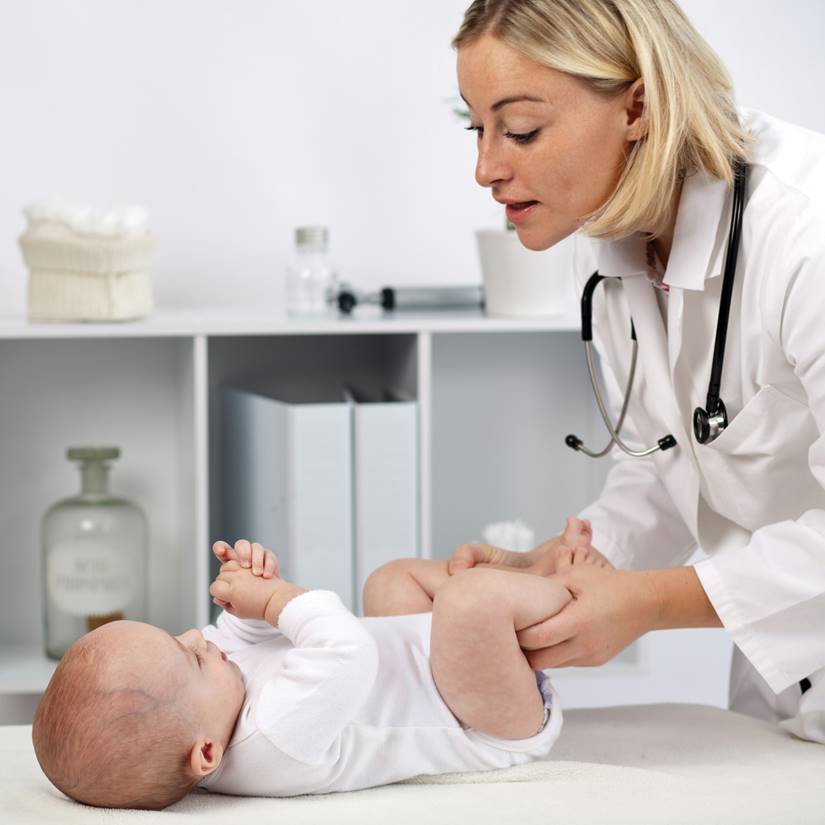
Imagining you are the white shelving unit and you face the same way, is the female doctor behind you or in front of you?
in front

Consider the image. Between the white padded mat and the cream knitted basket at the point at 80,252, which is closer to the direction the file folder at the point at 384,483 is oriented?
the white padded mat

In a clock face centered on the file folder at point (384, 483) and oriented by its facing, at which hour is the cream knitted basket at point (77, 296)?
The cream knitted basket is roughly at 3 o'clock from the file folder.

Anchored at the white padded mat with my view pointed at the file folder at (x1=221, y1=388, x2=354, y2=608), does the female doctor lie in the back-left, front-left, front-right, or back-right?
front-right

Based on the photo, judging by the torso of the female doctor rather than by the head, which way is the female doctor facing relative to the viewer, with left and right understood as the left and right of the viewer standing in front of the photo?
facing the viewer and to the left of the viewer

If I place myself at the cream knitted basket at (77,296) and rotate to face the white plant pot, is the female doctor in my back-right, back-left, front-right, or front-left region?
front-right

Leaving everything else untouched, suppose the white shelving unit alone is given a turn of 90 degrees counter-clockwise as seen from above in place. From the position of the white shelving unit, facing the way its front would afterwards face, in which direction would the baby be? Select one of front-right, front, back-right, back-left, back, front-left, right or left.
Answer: right

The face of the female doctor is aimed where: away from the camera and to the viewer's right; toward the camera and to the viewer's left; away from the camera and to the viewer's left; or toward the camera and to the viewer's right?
toward the camera and to the viewer's left

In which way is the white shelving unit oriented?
toward the camera

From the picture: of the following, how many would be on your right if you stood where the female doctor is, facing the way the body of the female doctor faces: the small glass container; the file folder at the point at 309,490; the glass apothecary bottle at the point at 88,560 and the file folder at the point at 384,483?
4

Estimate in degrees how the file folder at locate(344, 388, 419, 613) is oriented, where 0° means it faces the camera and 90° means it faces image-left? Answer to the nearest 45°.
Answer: approximately 0°

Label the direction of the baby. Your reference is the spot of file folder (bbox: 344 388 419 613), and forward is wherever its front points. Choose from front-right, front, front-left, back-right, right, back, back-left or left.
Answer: front
